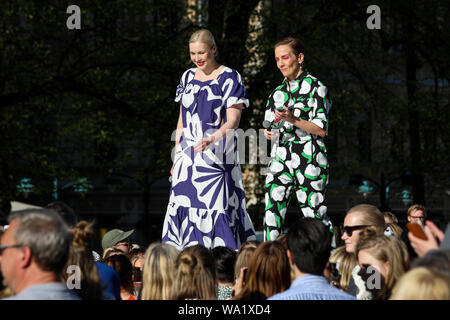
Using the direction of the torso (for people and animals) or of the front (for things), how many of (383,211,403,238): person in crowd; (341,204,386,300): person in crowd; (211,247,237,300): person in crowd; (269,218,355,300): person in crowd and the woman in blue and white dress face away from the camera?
2

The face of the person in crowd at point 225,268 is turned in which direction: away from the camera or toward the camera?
away from the camera

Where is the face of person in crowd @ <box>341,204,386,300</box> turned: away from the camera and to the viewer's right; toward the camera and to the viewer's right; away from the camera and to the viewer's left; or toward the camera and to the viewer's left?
toward the camera and to the viewer's left

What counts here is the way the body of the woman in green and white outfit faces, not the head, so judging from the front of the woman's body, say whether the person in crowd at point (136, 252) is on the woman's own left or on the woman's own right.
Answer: on the woman's own right

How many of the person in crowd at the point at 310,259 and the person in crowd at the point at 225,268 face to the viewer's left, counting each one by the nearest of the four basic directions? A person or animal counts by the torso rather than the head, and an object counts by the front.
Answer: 0

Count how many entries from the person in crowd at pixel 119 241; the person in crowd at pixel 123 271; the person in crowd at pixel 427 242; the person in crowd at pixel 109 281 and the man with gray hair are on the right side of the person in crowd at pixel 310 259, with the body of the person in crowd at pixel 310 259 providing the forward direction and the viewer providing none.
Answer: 1

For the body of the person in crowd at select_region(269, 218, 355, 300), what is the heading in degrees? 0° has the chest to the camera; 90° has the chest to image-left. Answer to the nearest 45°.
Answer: approximately 180°

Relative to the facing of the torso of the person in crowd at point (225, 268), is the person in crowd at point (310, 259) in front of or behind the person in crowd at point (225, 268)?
behind

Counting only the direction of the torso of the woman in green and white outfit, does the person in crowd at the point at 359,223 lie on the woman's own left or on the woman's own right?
on the woman's own left

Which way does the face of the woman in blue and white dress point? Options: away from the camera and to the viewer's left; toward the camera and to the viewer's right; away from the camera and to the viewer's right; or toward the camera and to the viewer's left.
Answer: toward the camera and to the viewer's left
